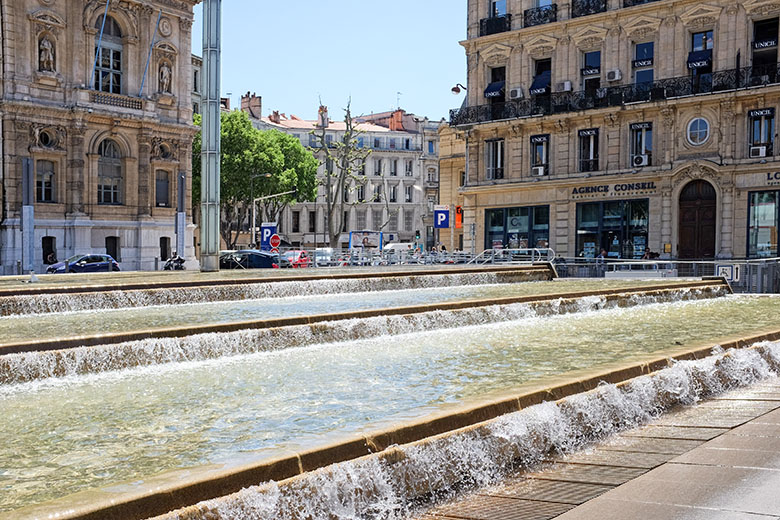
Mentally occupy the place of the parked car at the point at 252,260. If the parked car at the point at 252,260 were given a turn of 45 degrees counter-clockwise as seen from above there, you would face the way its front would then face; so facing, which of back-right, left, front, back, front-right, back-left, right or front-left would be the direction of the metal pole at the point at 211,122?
front-left

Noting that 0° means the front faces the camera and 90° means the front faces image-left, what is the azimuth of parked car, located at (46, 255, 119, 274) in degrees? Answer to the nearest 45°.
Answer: approximately 90°

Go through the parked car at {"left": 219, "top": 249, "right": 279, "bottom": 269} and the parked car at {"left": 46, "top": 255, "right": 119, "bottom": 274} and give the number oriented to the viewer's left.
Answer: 2

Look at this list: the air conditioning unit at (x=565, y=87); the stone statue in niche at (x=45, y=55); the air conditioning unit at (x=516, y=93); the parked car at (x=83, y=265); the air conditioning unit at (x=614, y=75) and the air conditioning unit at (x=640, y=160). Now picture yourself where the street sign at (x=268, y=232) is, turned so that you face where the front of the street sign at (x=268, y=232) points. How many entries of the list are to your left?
4

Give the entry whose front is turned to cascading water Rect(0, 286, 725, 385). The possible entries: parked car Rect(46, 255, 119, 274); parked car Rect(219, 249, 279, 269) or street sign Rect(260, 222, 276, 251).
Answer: the street sign

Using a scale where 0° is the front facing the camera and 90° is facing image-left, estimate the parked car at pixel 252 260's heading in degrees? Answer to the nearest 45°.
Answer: approximately 90°

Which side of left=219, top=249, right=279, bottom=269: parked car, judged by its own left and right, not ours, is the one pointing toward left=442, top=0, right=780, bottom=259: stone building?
back

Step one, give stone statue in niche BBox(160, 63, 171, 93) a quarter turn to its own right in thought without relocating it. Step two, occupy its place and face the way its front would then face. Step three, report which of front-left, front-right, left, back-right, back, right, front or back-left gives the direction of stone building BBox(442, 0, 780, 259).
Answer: back-left

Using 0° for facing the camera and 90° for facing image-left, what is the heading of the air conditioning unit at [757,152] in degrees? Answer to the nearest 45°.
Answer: approximately 0°

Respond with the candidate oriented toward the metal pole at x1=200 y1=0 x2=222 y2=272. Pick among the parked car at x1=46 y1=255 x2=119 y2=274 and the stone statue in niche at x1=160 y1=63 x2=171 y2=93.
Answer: the stone statue in niche

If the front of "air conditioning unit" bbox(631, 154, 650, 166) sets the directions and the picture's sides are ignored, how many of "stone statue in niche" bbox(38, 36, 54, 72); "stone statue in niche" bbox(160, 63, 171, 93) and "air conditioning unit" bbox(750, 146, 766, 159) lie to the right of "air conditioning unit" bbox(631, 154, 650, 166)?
2

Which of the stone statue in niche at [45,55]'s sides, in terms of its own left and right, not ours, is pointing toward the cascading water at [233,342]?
front
